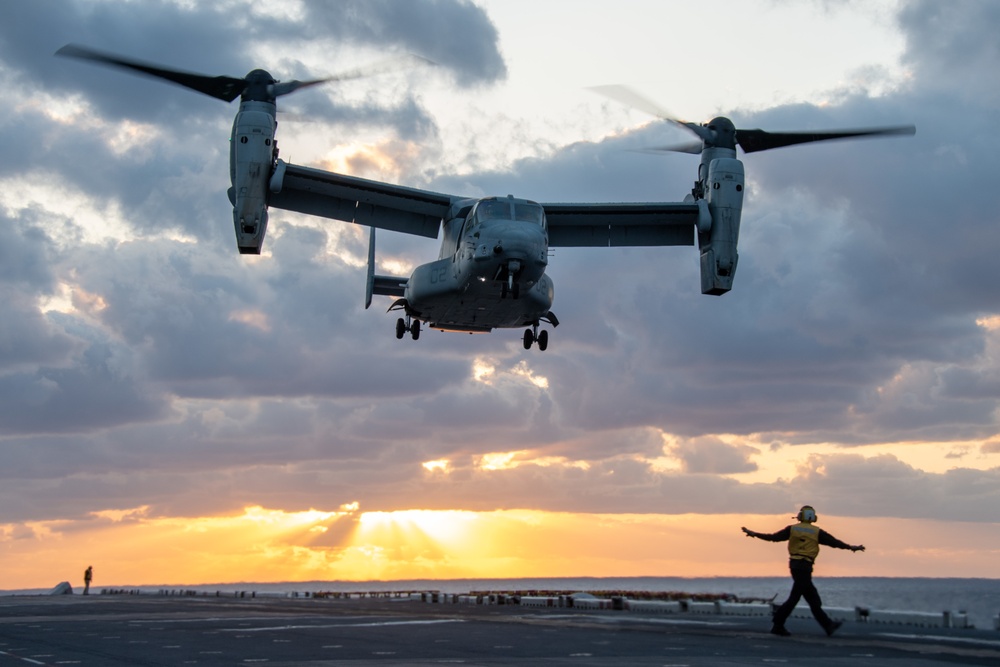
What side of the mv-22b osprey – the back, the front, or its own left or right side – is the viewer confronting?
front
